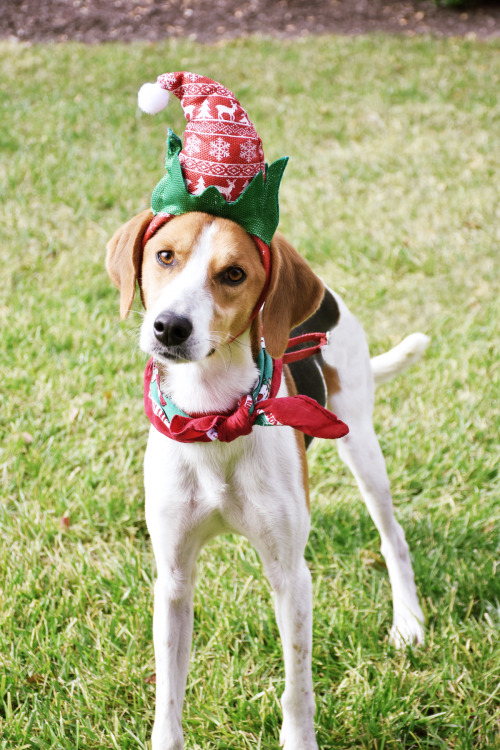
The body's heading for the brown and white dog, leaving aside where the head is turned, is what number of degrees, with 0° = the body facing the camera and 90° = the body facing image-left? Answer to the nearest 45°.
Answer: approximately 45°
